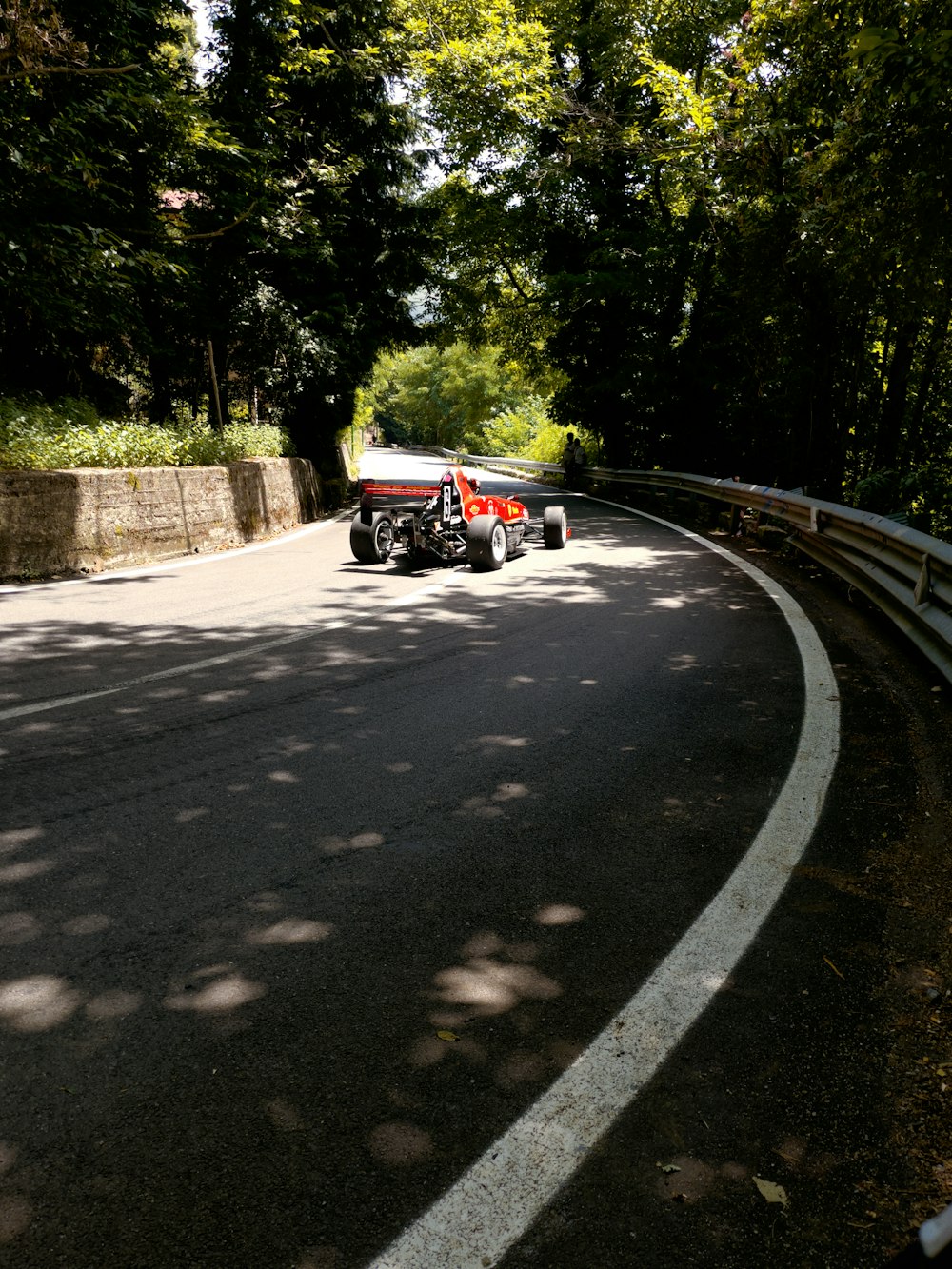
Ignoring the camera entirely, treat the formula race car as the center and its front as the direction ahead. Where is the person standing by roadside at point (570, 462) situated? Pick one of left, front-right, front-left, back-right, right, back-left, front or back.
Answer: front-left

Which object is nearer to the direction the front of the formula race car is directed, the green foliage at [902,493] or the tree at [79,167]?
the green foliage

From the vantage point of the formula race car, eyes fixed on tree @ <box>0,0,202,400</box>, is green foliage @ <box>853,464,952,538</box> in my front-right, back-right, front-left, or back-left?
back-right

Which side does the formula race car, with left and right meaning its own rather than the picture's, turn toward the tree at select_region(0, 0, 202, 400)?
left

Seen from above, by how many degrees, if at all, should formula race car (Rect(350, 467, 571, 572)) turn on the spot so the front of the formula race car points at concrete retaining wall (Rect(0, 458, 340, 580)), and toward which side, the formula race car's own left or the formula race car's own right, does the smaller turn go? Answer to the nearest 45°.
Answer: approximately 135° to the formula race car's own left

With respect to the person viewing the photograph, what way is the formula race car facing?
facing away from the viewer and to the right of the viewer

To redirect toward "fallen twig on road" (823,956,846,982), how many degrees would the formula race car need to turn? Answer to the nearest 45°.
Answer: approximately 135° to its right

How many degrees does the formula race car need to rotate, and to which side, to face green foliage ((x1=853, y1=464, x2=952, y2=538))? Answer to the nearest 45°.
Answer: approximately 45° to its right

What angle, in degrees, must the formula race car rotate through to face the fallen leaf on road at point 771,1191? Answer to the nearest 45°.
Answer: approximately 135° to its right

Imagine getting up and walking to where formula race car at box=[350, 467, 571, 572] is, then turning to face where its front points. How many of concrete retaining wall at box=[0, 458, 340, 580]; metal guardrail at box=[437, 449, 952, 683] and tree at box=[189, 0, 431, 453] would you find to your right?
1
